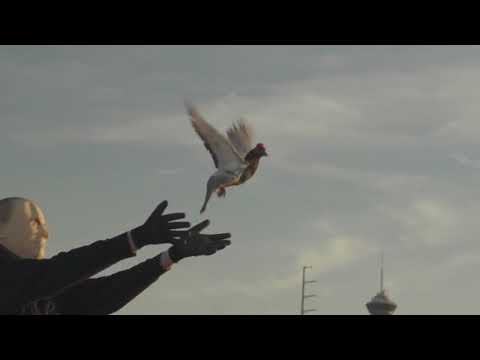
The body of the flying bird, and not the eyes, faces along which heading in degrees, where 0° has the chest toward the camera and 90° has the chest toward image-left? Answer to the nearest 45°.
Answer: approximately 270°
